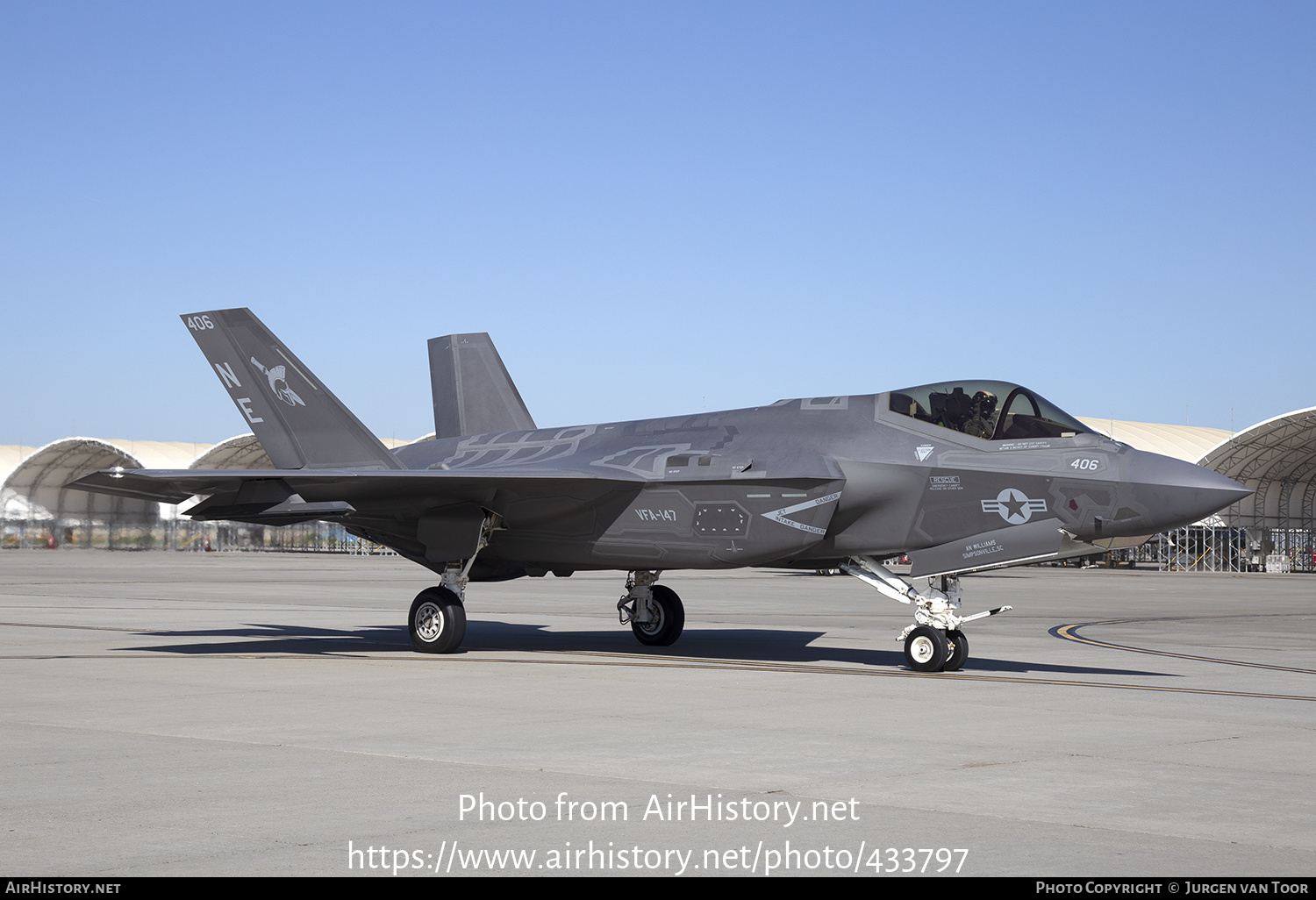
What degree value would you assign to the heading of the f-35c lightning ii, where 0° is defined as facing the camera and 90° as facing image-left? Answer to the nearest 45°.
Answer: approximately 315°
